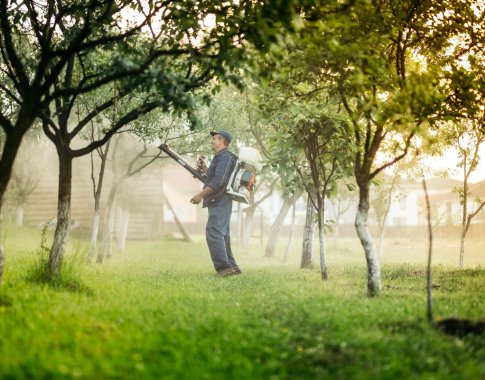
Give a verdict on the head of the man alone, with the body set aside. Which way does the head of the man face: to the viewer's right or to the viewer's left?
to the viewer's left

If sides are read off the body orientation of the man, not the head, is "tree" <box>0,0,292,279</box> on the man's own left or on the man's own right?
on the man's own left

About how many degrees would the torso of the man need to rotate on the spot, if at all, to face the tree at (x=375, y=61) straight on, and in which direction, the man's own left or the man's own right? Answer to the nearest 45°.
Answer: approximately 135° to the man's own left

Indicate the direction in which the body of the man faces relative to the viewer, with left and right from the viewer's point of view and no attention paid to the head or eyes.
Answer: facing to the left of the viewer
